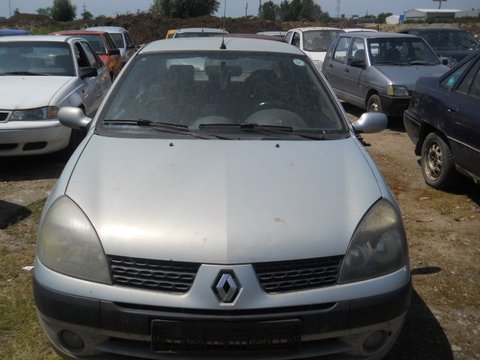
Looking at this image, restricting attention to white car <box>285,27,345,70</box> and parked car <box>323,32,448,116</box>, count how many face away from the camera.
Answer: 0

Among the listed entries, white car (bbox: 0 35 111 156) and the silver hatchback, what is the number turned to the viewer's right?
0

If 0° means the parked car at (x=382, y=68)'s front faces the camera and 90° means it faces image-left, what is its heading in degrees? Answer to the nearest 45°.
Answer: approximately 315°

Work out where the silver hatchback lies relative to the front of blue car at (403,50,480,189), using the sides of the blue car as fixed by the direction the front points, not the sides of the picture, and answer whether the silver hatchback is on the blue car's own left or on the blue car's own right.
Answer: on the blue car's own right

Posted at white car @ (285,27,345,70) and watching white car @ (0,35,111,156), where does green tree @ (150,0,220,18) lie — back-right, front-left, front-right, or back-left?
back-right

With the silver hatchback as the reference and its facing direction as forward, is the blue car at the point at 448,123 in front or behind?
behind

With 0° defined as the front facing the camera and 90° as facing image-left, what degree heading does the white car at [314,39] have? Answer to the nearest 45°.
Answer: approximately 315°

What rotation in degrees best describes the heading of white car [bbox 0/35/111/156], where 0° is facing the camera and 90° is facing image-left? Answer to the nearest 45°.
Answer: approximately 45°
